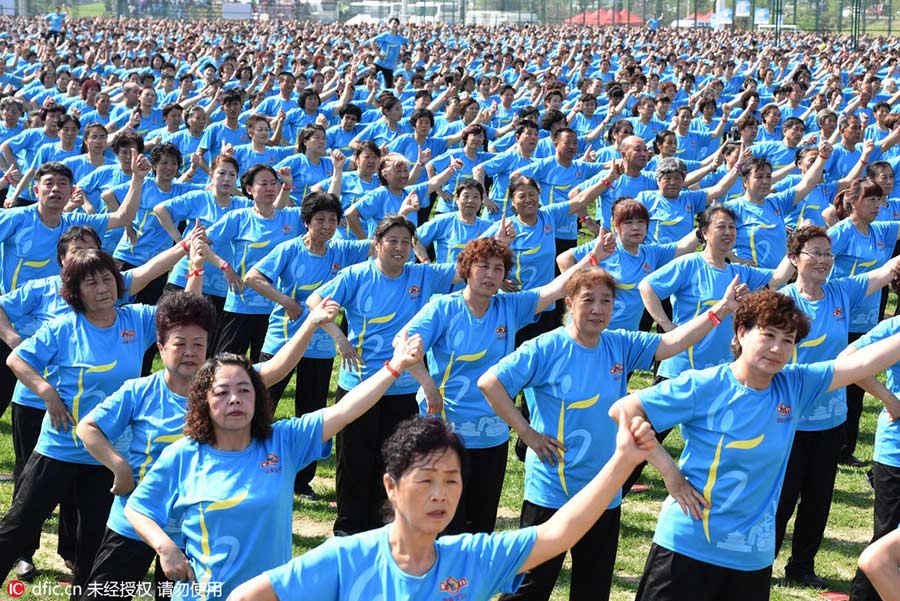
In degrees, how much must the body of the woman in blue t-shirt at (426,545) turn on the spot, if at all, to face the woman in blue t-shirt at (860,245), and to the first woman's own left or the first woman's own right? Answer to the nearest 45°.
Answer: approximately 135° to the first woman's own left

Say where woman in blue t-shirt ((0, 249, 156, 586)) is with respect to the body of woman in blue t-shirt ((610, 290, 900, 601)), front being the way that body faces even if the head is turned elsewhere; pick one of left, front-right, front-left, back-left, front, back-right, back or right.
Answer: back-right

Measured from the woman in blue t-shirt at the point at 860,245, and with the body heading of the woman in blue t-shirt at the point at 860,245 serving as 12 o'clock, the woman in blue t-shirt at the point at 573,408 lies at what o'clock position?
the woman in blue t-shirt at the point at 573,408 is roughly at 2 o'clock from the woman in blue t-shirt at the point at 860,245.

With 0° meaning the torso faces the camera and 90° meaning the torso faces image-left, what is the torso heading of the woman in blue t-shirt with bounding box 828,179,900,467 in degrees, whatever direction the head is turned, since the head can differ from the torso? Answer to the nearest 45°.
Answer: approximately 315°

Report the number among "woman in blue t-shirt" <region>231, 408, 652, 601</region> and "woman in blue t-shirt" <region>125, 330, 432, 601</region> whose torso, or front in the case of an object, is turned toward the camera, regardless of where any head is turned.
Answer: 2

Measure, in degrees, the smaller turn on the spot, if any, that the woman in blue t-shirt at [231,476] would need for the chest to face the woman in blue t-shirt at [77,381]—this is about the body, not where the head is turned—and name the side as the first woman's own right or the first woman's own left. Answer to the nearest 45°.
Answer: approximately 135° to the first woman's own right

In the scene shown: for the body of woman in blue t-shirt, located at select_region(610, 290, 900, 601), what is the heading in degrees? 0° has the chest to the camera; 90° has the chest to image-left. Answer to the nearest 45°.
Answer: approximately 315°

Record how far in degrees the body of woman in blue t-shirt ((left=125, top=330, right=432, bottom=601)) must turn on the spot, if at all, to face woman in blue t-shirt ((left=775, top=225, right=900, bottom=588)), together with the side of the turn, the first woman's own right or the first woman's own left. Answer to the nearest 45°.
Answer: approximately 135° to the first woman's own left

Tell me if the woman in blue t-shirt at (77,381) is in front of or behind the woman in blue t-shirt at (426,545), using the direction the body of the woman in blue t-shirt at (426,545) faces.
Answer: behind

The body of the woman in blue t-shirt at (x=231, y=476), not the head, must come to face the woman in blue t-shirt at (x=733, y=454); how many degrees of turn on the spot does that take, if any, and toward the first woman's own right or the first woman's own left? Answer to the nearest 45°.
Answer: approximately 90° to the first woman's own left

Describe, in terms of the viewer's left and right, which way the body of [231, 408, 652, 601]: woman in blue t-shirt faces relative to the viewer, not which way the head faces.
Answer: facing the viewer

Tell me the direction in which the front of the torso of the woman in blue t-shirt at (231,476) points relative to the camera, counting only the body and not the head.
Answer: toward the camera

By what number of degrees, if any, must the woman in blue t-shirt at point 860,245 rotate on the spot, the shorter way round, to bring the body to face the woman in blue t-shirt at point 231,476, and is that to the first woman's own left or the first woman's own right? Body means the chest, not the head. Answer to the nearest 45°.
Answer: approximately 45° to the first woman's own right

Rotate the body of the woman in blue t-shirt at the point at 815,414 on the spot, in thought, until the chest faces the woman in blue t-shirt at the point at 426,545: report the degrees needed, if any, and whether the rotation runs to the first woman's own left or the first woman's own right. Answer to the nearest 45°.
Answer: approximately 45° to the first woman's own right
